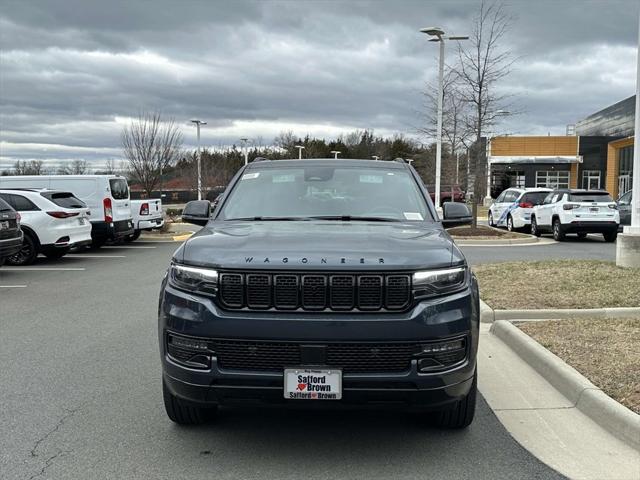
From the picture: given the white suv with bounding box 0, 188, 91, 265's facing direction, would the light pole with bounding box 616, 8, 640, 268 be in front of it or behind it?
behind

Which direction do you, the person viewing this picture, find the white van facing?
facing away from the viewer and to the left of the viewer

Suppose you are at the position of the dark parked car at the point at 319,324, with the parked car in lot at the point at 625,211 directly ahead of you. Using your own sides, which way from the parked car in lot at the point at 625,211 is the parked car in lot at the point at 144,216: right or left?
left

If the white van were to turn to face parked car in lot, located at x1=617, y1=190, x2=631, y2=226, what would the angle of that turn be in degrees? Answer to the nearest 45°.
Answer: approximately 135° to its right

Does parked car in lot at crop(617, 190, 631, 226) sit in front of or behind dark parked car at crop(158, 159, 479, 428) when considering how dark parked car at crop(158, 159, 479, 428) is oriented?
behind

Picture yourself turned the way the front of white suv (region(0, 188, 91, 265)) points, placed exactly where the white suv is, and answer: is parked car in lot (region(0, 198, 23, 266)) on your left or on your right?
on your left

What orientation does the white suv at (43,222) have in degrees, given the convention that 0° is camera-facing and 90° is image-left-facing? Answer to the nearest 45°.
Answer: approximately 135°

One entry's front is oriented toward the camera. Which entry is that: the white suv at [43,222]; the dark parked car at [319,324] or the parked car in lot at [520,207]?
the dark parked car

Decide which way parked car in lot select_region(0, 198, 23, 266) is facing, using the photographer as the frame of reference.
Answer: facing away from the viewer and to the left of the viewer

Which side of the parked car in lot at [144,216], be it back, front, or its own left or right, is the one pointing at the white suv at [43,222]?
left

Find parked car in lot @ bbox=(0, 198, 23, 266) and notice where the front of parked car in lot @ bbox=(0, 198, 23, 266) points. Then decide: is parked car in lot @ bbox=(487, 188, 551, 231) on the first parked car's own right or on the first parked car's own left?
on the first parked car's own right
